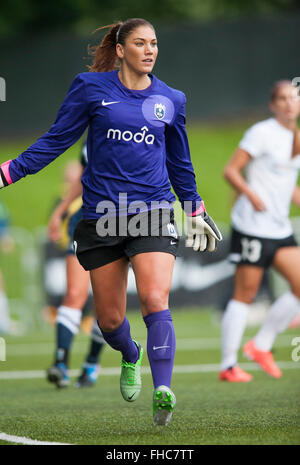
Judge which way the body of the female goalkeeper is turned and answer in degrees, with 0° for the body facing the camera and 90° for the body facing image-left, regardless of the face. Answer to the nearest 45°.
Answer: approximately 0°
